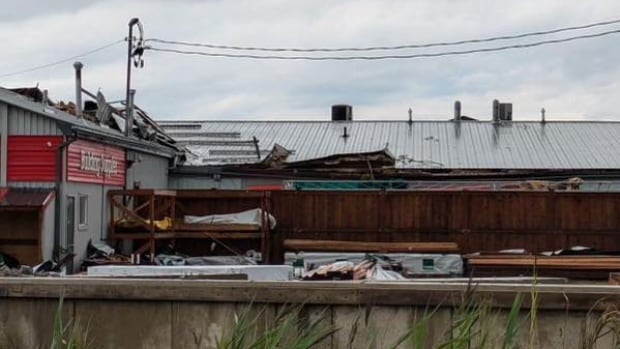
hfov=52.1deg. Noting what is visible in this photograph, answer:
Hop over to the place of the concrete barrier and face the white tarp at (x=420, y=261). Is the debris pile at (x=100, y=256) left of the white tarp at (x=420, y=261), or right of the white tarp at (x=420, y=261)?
left

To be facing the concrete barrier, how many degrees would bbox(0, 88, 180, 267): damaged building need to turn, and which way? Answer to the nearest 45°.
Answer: approximately 45° to its right

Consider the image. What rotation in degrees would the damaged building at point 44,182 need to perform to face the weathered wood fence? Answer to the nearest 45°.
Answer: approximately 45° to its left

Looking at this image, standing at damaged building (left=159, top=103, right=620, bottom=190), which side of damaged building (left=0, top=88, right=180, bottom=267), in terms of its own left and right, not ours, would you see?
left

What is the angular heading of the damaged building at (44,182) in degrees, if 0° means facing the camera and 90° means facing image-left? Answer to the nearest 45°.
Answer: approximately 315°

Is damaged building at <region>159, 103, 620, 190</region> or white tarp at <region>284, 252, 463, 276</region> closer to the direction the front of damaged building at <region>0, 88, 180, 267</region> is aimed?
the white tarp

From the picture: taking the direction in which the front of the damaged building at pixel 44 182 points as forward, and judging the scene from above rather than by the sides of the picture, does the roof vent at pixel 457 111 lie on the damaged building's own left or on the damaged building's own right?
on the damaged building's own left
